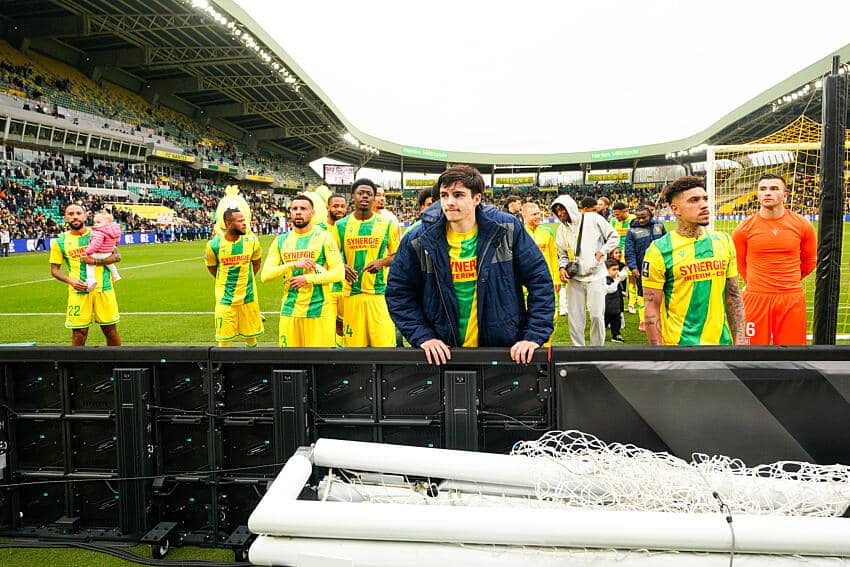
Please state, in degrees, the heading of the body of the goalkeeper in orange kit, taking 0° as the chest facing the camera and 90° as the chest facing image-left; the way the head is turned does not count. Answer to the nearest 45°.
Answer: approximately 0°

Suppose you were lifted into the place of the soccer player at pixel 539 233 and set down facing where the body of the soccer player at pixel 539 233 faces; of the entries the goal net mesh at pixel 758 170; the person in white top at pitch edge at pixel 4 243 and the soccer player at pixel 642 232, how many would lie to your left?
2

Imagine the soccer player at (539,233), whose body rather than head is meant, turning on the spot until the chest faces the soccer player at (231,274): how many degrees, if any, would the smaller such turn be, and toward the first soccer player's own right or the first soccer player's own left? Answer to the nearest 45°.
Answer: approximately 45° to the first soccer player's own right

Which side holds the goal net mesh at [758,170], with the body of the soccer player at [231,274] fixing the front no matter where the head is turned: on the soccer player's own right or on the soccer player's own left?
on the soccer player's own left
